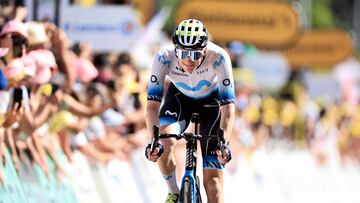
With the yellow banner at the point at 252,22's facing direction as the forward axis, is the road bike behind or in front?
in front

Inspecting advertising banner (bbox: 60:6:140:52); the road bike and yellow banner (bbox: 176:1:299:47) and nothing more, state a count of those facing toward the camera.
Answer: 3

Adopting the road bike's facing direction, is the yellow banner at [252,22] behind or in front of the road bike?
behind

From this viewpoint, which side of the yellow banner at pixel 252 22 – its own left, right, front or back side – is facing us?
front

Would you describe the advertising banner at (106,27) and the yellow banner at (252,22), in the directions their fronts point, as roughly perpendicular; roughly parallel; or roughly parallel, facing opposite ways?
roughly parallel

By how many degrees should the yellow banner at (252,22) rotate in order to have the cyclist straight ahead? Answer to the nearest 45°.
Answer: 0° — it already faces them

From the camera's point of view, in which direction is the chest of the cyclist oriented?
toward the camera

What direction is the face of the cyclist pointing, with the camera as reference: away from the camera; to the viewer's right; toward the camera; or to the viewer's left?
toward the camera

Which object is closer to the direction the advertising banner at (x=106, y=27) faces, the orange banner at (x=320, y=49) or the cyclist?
the cyclist

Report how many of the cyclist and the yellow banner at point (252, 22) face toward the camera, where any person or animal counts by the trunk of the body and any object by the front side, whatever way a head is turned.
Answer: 2

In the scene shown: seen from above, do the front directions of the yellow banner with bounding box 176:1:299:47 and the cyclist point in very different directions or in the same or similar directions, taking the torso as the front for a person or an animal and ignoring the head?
same or similar directions

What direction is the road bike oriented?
toward the camera
